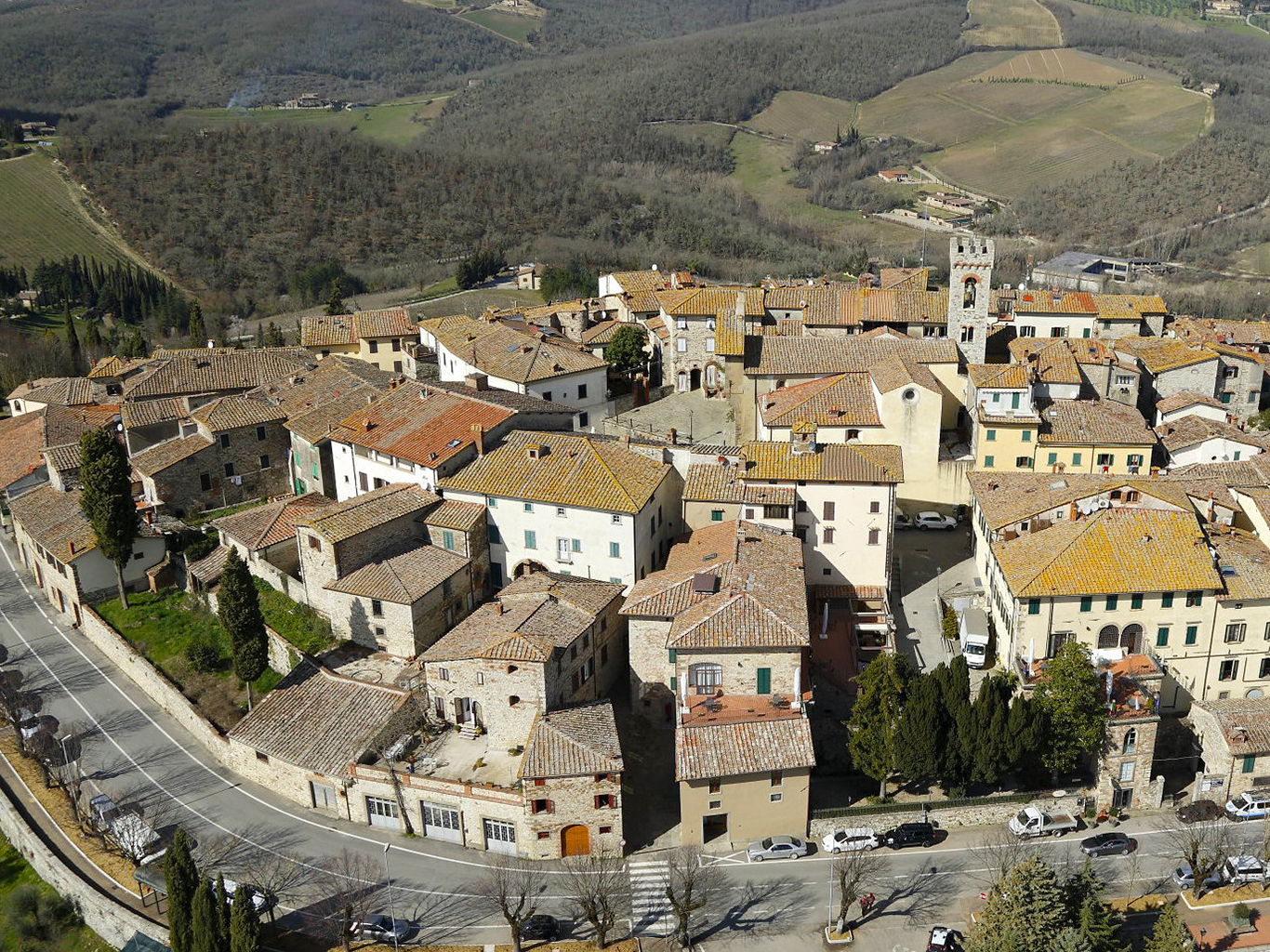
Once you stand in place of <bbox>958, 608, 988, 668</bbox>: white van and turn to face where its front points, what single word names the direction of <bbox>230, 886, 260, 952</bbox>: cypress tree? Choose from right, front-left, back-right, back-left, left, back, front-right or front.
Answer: front-right

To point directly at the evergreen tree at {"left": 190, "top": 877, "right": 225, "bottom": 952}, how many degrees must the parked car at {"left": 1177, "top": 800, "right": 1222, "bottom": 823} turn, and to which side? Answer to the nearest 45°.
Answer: approximately 45° to its left

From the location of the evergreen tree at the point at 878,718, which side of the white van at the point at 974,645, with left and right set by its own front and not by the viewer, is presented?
front

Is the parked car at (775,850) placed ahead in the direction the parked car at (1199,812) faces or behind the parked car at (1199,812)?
ahead

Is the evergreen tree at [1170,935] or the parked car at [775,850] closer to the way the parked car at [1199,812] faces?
the parked car

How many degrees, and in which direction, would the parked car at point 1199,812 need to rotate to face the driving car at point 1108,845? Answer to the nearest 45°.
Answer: approximately 45° to its left

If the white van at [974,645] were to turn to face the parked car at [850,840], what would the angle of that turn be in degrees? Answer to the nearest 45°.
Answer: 0° — it already faces it

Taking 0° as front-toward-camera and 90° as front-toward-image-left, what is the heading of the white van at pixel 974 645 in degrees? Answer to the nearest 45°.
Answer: approximately 0°

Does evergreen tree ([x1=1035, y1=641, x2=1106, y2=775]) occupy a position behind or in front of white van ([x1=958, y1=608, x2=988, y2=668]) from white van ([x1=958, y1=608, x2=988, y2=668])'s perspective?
in front

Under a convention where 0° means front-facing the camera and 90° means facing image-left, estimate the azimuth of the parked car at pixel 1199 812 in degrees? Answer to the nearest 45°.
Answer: approximately 90°

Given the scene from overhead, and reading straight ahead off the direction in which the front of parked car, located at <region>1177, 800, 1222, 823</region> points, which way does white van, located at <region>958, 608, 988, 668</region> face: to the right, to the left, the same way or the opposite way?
to the left

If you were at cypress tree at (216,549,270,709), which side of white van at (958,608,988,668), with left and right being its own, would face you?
right

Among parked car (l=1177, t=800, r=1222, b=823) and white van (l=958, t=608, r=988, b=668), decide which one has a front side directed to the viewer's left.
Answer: the parked car
